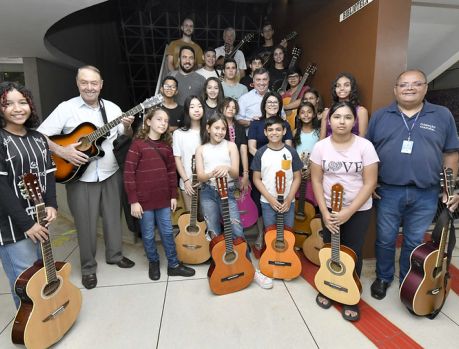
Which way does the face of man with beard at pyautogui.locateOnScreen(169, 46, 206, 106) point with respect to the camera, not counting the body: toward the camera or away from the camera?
toward the camera

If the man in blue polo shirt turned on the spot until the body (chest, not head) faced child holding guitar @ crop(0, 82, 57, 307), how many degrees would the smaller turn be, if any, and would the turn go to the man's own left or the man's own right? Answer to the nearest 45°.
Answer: approximately 45° to the man's own right

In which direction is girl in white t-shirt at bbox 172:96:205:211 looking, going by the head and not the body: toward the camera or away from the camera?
toward the camera

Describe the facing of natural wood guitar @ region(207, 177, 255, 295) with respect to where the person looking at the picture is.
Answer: facing the viewer

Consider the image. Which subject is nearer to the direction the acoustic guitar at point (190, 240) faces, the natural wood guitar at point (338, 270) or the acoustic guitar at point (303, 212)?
the natural wood guitar

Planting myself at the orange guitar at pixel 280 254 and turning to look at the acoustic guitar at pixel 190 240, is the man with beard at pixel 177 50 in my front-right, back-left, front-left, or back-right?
front-right

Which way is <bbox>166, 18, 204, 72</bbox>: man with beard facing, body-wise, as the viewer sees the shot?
toward the camera

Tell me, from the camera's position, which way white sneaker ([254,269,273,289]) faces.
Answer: facing the viewer and to the right of the viewer

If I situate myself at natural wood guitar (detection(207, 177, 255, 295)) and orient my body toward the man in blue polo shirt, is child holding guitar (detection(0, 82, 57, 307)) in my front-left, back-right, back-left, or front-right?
back-right

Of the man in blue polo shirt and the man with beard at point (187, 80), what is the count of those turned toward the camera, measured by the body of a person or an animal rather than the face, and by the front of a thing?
2

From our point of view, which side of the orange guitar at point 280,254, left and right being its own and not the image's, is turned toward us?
front
